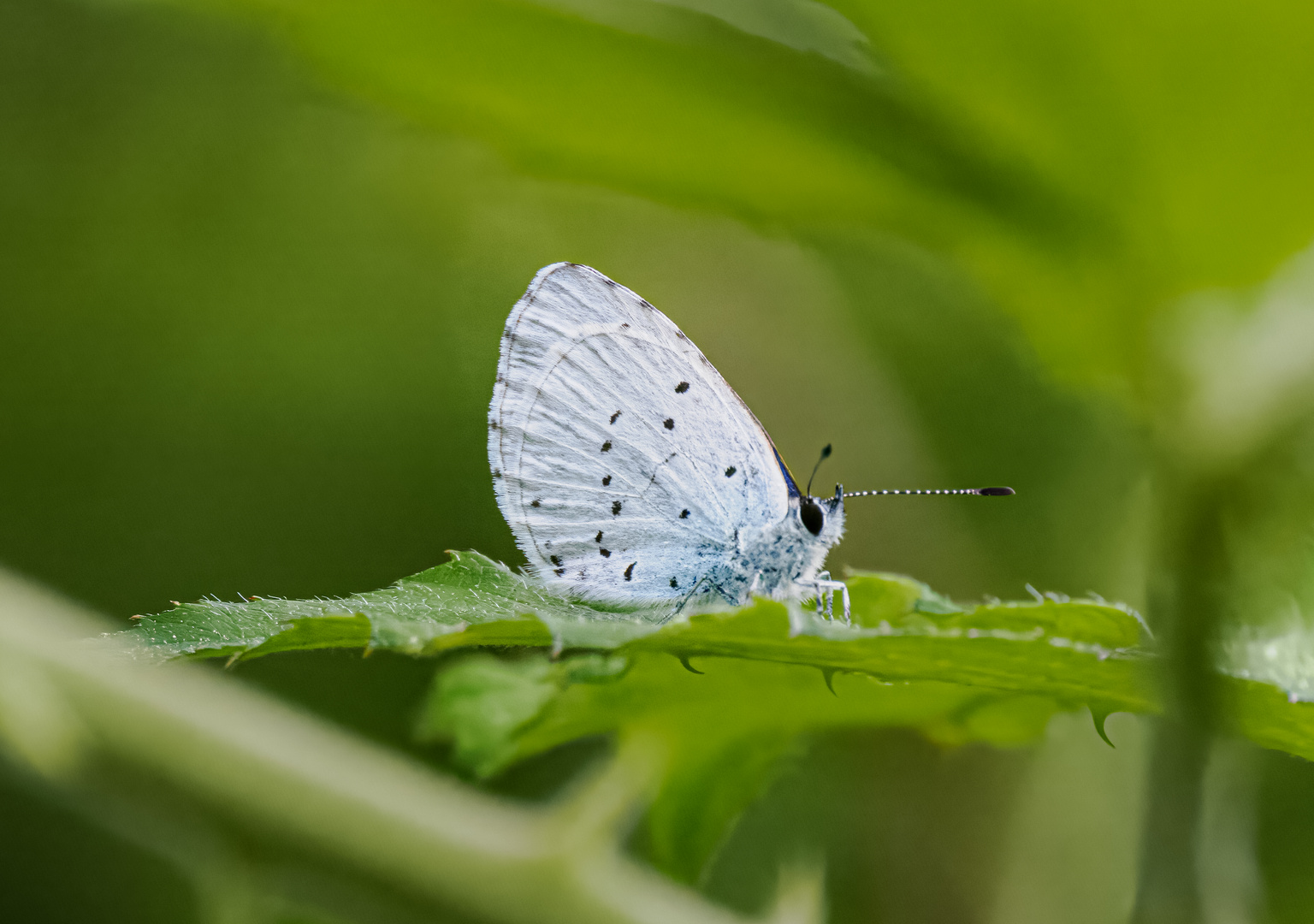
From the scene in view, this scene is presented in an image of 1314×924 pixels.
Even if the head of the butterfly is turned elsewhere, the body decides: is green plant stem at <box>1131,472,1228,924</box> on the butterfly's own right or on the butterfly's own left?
on the butterfly's own right

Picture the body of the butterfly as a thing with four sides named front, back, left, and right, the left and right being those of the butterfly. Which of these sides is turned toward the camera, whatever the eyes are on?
right
